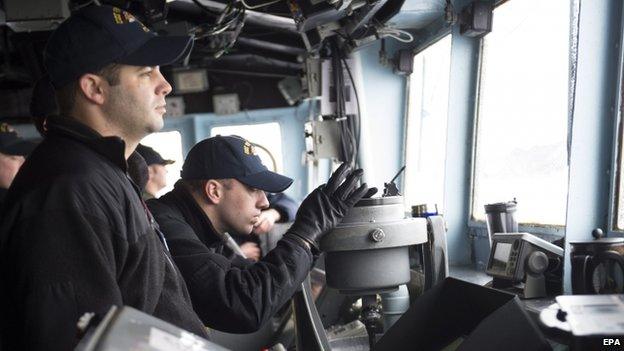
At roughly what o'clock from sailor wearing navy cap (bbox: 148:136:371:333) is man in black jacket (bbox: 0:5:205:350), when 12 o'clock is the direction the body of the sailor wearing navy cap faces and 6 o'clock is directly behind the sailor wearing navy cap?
The man in black jacket is roughly at 4 o'clock from the sailor wearing navy cap.

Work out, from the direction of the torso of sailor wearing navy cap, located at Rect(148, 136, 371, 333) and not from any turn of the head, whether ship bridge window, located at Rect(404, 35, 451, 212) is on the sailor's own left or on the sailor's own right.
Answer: on the sailor's own left

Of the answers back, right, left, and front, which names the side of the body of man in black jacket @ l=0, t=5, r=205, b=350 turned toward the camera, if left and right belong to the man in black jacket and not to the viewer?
right

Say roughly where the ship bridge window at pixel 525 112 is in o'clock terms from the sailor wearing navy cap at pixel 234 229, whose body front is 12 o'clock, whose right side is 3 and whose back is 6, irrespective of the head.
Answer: The ship bridge window is roughly at 11 o'clock from the sailor wearing navy cap.

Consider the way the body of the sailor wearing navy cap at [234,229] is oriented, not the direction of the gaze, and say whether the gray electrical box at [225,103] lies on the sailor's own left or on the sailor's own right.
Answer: on the sailor's own left

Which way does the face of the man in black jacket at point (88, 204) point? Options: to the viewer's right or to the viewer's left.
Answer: to the viewer's right

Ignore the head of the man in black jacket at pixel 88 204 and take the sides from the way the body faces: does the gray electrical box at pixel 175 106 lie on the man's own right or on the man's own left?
on the man's own left

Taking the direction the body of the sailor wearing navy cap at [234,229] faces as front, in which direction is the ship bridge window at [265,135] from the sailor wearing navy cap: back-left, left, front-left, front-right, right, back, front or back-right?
left

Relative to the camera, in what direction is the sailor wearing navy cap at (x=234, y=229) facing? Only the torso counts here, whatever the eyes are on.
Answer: to the viewer's right

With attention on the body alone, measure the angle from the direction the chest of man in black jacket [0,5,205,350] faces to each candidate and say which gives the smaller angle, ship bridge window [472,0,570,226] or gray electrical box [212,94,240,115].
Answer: the ship bridge window

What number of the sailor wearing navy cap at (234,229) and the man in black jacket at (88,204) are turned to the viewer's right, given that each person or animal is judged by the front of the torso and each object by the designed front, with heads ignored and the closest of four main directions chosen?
2

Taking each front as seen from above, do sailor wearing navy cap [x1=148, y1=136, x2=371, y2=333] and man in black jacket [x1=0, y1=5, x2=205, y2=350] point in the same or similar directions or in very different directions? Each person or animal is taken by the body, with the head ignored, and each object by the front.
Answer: same or similar directions

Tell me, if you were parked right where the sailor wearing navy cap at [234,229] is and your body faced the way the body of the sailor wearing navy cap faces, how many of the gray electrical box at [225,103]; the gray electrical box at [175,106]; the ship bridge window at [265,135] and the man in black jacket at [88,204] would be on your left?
3
